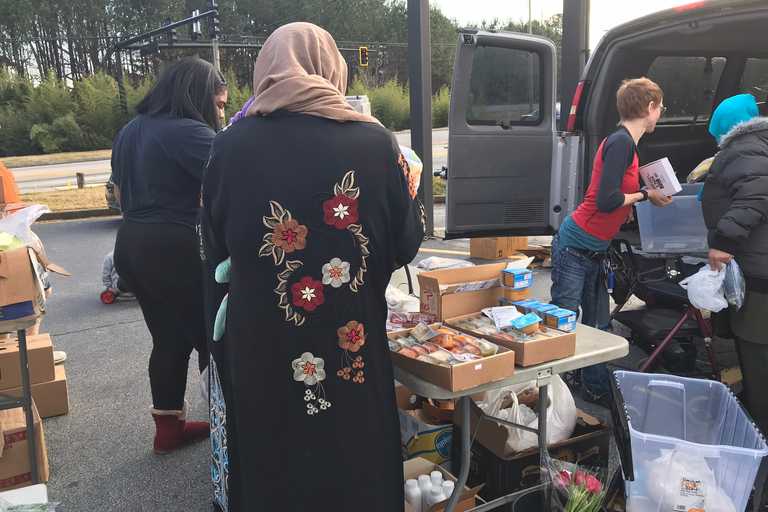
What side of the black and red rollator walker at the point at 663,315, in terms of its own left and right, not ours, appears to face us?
left

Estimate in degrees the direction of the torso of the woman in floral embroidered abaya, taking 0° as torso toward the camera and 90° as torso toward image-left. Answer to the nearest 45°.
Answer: approximately 180°

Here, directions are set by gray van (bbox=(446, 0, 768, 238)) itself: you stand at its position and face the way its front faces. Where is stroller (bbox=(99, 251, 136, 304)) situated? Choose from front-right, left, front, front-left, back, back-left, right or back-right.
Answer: back-left

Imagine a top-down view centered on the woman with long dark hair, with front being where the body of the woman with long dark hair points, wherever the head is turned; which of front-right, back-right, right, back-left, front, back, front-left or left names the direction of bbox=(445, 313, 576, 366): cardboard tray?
right

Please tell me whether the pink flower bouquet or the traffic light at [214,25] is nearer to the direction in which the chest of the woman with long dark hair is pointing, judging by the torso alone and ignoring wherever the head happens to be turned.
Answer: the traffic light

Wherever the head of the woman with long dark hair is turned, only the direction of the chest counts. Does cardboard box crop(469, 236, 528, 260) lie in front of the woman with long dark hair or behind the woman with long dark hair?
in front

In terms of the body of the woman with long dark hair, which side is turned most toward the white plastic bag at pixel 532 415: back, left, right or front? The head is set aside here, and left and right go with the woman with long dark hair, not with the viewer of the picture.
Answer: right

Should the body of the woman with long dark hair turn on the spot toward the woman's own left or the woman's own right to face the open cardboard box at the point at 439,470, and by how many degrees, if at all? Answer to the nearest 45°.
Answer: approximately 90° to the woman's own right

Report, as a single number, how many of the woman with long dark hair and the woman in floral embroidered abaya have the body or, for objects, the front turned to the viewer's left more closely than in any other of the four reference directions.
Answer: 0

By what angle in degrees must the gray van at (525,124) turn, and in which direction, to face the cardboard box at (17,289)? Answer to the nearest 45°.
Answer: approximately 180°

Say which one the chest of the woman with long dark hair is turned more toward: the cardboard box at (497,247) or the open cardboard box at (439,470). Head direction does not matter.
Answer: the cardboard box

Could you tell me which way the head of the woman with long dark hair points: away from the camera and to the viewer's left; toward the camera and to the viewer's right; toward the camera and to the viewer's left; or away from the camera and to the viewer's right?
away from the camera and to the viewer's right

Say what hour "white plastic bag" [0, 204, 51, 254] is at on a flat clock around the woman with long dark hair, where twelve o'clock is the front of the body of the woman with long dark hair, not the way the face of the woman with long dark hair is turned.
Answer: The white plastic bag is roughly at 8 o'clock from the woman with long dark hair.

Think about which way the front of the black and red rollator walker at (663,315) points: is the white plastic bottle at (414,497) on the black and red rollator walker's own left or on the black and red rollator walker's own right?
on the black and red rollator walker's own left

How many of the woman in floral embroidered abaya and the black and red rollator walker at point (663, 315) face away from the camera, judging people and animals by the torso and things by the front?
1
